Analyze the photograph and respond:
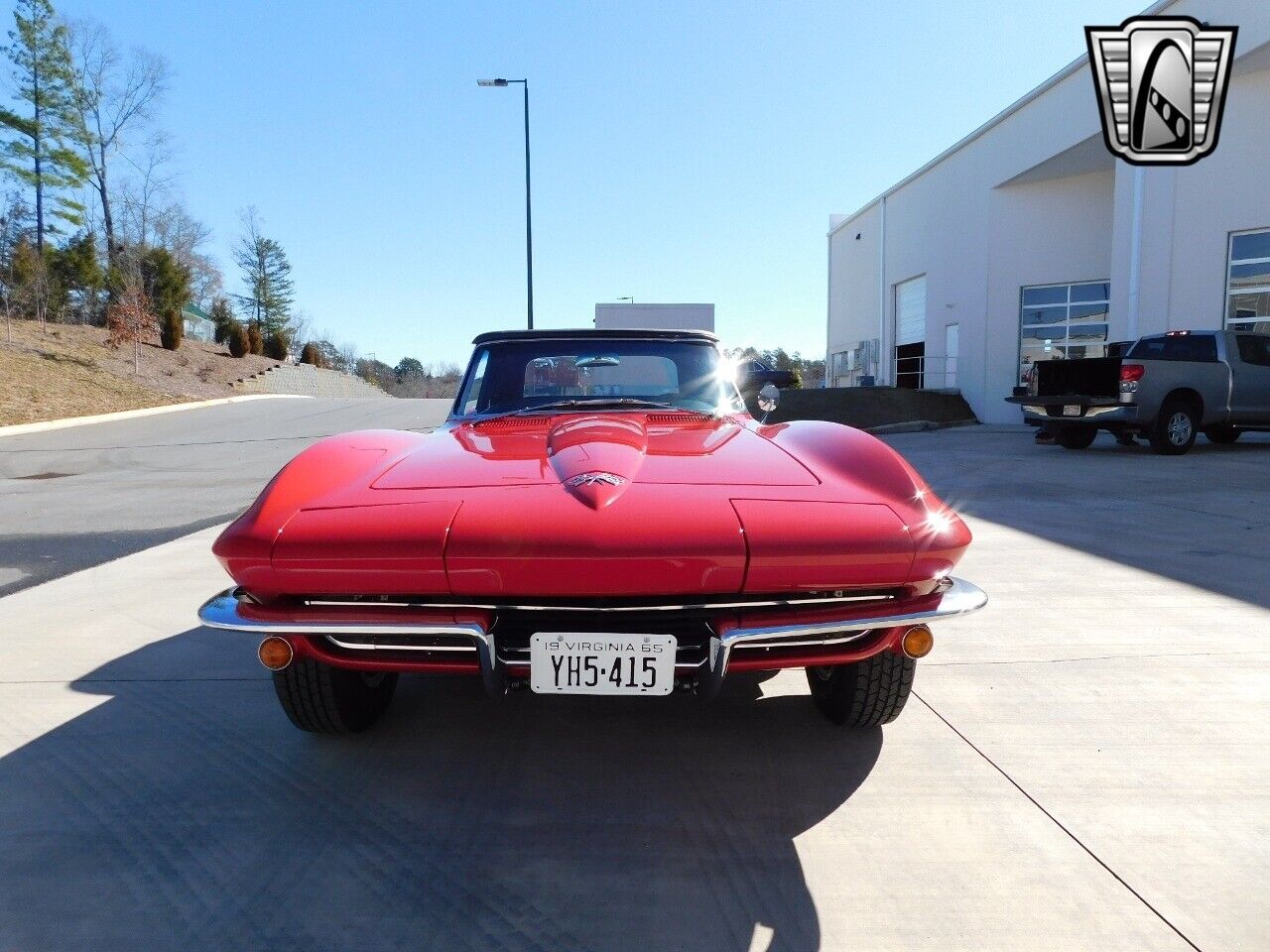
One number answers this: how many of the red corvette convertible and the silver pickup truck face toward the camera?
1

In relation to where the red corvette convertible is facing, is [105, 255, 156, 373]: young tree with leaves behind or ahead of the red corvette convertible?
behind

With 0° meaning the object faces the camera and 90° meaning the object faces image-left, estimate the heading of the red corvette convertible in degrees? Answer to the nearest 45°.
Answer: approximately 0°

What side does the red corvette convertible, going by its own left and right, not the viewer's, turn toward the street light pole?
back

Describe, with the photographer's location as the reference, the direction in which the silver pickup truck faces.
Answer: facing away from the viewer and to the right of the viewer

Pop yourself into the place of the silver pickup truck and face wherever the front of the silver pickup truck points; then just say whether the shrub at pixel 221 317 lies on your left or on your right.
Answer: on your left

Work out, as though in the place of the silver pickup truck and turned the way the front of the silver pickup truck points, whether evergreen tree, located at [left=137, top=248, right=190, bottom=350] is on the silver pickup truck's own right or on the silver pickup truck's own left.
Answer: on the silver pickup truck's own left

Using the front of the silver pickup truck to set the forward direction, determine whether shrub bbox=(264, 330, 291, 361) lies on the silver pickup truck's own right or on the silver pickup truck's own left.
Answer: on the silver pickup truck's own left

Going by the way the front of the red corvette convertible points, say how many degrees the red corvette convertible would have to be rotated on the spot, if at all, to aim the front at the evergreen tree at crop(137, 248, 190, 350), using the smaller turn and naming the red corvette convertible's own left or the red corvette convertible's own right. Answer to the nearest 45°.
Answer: approximately 135° to the red corvette convertible's own right

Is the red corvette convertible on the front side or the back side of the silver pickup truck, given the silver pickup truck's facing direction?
on the back side
